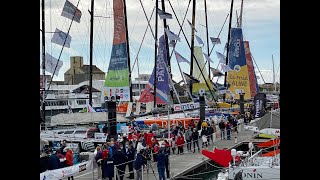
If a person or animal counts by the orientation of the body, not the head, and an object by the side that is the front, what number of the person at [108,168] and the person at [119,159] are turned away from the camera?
2

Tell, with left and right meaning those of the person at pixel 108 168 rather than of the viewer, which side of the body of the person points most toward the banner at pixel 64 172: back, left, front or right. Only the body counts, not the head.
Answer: left

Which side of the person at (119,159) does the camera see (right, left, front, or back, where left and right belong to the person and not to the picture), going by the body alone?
back

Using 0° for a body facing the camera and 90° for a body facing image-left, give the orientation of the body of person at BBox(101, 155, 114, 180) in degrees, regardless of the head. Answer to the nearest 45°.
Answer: approximately 180°

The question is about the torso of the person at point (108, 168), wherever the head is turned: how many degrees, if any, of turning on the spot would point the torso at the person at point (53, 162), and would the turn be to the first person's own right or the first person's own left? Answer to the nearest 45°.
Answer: approximately 90° to the first person's own left

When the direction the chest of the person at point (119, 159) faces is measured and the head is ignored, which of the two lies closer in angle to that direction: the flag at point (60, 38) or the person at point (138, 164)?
the flag

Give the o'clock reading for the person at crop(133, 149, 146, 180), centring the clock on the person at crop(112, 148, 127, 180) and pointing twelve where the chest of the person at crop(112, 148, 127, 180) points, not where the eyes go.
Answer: the person at crop(133, 149, 146, 180) is roughly at 3 o'clock from the person at crop(112, 148, 127, 180).

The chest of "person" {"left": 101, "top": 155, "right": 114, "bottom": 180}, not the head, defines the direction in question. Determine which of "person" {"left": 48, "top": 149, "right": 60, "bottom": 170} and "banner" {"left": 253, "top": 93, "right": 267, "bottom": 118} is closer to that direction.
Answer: the banner

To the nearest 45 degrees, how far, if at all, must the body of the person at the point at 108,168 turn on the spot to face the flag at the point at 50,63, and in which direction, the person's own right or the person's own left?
0° — they already face it

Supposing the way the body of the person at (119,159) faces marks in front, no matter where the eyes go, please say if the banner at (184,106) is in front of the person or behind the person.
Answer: in front

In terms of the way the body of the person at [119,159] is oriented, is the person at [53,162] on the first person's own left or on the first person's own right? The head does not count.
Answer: on the first person's own left

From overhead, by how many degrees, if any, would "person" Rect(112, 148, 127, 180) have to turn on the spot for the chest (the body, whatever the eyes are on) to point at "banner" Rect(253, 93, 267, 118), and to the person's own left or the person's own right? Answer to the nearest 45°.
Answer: approximately 45° to the person's own right
